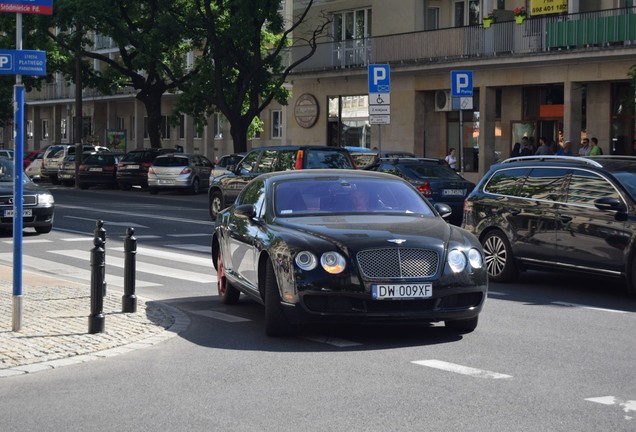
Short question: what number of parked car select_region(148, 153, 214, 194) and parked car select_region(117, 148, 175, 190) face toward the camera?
0

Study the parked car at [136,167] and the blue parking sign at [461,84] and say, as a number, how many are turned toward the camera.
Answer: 1

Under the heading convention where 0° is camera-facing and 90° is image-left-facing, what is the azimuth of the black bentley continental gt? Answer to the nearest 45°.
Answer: approximately 315°

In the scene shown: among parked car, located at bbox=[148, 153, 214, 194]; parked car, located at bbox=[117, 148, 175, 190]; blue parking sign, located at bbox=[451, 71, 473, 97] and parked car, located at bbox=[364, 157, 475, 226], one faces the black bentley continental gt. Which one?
the blue parking sign

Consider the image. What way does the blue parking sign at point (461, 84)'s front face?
toward the camera

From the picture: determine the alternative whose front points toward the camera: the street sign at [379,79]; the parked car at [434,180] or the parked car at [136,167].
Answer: the street sign

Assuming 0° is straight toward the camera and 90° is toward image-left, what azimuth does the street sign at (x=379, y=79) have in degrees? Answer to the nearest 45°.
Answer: approximately 0°

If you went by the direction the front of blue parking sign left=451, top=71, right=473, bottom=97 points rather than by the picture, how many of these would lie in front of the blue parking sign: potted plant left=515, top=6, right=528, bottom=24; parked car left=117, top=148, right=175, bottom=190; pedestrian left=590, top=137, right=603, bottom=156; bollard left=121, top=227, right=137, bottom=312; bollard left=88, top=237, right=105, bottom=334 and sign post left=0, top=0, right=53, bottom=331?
3

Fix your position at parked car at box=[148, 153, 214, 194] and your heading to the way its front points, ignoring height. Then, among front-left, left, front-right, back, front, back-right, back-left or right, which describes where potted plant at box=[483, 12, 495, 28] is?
right

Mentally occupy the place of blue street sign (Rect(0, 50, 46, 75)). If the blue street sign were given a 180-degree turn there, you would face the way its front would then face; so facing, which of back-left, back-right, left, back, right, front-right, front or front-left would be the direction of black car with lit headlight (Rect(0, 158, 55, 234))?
front

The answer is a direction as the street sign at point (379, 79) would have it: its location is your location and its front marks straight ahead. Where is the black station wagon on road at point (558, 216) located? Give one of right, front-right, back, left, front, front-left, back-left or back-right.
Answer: front

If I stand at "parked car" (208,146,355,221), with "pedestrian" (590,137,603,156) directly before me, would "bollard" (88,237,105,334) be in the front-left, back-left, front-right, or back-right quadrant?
back-right
